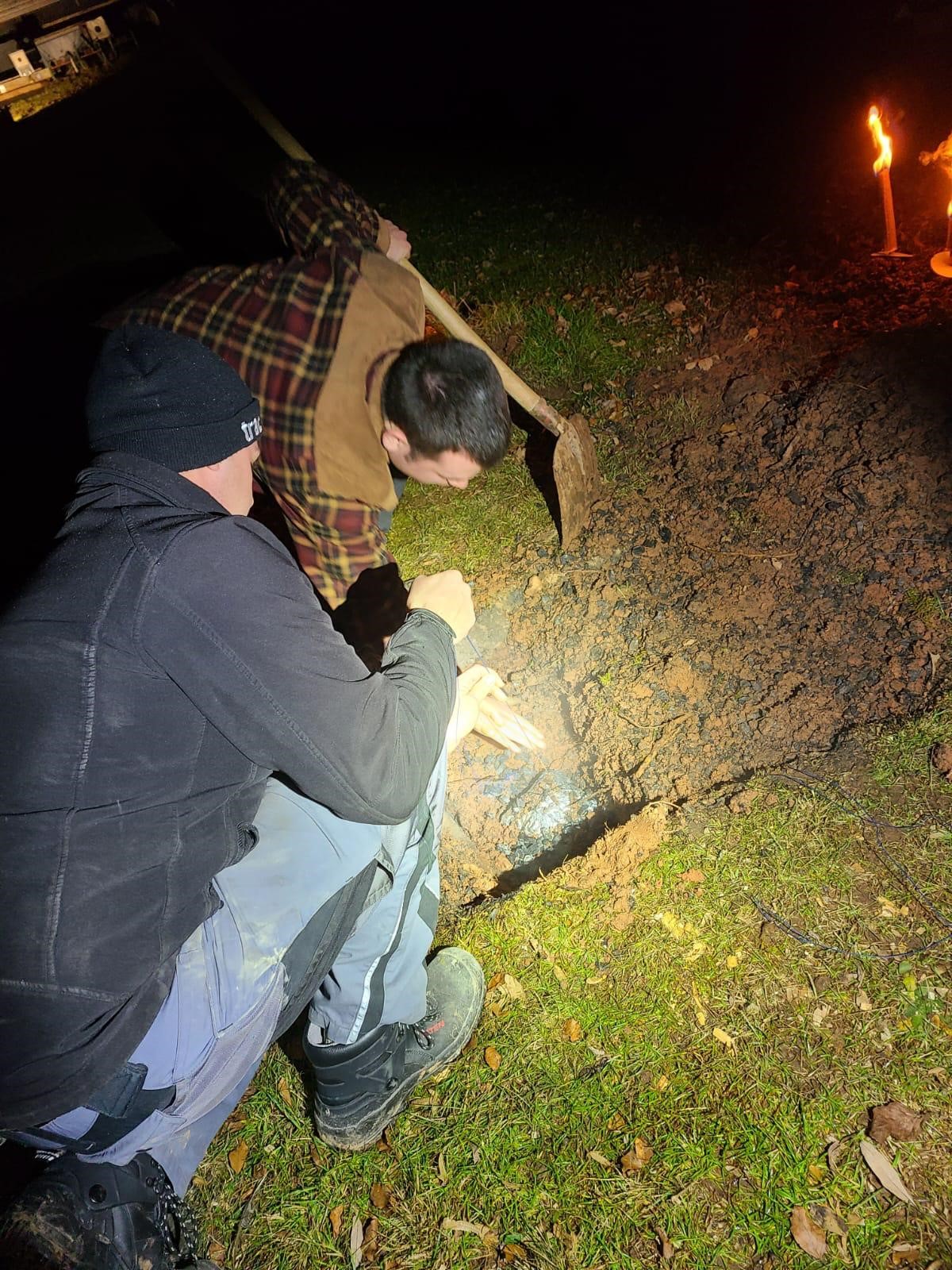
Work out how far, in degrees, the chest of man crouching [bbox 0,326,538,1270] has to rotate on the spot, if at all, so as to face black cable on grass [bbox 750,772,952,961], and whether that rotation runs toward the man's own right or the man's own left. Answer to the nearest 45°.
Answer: approximately 45° to the man's own right

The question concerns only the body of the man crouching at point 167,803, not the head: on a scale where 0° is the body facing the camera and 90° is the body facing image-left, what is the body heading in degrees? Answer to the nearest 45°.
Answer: approximately 225°

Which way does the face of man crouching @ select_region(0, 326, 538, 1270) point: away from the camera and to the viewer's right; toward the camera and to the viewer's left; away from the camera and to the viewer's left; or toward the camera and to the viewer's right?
away from the camera and to the viewer's right

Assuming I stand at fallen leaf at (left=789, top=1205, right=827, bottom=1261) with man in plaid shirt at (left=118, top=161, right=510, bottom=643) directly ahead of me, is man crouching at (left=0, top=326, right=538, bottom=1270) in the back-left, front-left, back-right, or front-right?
front-left

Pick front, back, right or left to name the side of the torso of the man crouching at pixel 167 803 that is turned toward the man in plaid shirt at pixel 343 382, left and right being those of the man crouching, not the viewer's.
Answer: front

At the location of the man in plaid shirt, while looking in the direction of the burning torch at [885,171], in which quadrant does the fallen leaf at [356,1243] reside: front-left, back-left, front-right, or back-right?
back-right
